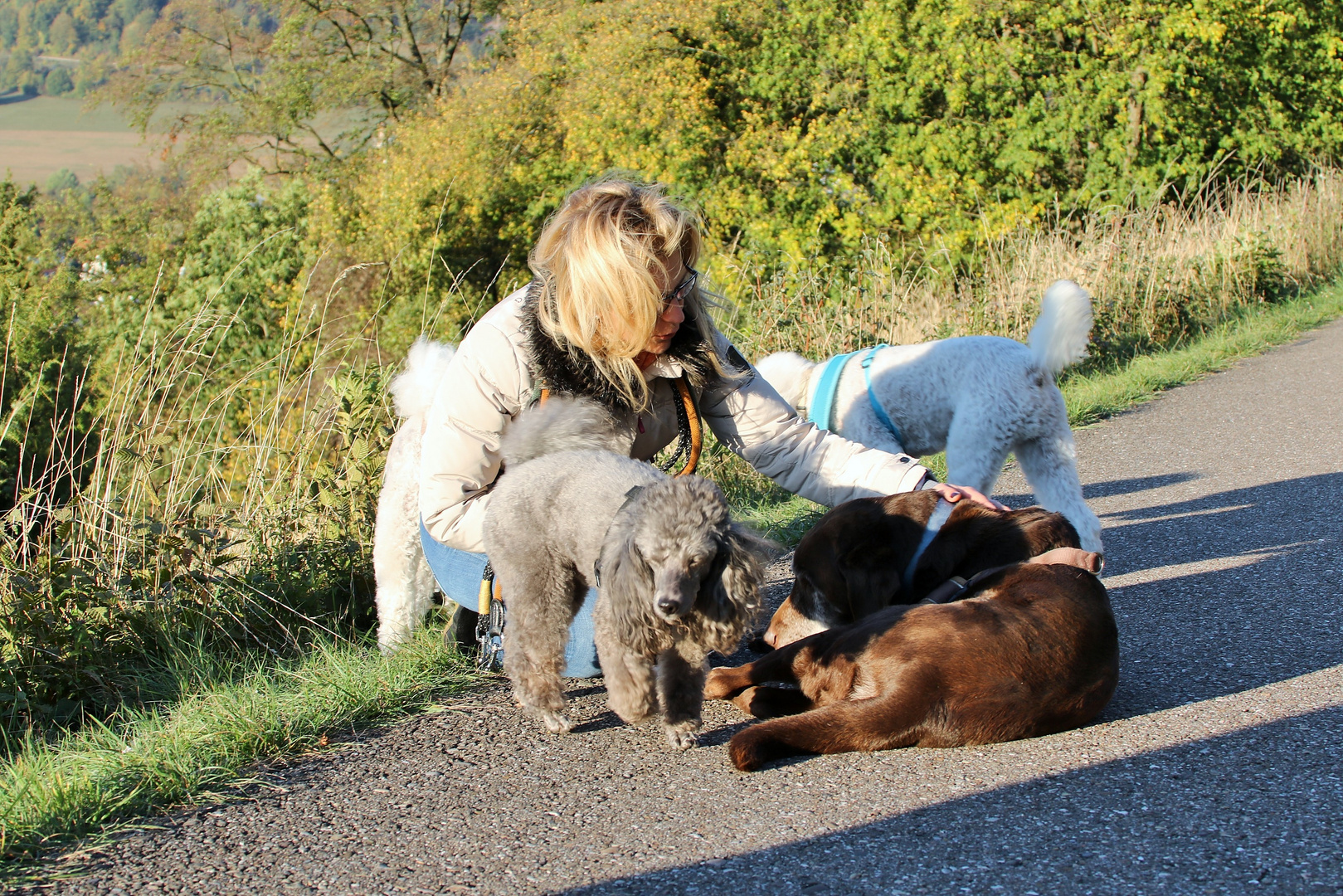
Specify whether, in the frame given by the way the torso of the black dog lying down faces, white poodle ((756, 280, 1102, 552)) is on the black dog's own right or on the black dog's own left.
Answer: on the black dog's own right

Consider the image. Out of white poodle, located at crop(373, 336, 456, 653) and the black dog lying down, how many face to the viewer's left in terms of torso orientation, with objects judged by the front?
1

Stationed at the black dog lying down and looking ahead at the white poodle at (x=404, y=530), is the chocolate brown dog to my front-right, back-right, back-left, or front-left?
back-left

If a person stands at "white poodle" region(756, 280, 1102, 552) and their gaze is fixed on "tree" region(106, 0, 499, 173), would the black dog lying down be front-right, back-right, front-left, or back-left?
back-left

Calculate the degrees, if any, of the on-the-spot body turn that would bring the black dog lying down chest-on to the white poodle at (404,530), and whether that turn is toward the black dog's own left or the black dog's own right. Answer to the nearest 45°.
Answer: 0° — it already faces it

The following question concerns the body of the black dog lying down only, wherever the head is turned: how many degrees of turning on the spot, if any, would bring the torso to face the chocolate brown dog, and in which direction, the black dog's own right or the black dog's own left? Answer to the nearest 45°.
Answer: approximately 90° to the black dog's own left

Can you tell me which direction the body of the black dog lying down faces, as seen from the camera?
to the viewer's left

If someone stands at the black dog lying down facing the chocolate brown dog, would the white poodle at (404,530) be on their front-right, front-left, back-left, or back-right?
back-right

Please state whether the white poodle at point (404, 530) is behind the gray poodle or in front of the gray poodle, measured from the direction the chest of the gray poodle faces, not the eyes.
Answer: behind

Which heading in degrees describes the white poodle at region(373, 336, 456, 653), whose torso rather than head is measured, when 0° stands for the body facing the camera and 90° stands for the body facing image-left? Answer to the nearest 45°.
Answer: approximately 270°

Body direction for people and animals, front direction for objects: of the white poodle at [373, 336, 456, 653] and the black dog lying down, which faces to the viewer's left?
the black dog lying down
